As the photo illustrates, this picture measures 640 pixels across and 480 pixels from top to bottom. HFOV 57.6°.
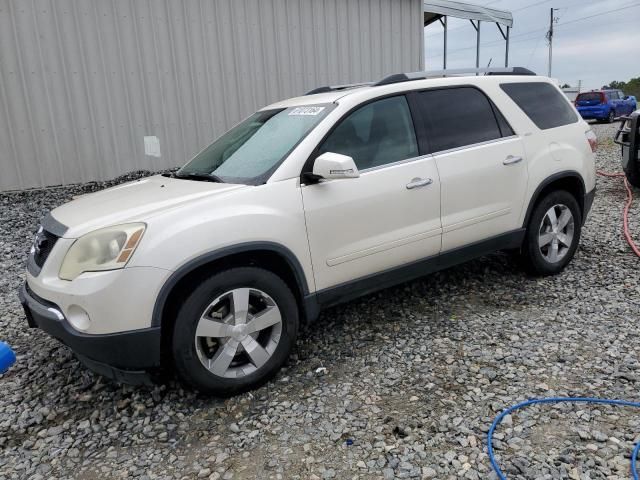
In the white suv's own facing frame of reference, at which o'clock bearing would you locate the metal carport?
The metal carport is roughly at 5 o'clock from the white suv.

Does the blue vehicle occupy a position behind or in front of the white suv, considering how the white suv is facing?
behind

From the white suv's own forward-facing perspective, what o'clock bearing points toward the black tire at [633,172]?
The black tire is roughly at 6 o'clock from the white suv.

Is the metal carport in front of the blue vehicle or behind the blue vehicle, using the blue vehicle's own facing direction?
behind

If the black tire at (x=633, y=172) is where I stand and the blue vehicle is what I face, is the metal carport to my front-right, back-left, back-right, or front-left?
front-left

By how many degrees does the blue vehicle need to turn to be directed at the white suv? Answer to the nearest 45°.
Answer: approximately 135° to its right

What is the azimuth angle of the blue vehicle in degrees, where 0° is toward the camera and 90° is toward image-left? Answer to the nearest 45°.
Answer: approximately 225°

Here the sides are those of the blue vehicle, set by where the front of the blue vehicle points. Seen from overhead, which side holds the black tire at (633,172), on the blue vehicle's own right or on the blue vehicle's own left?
on the blue vehicle's own right
